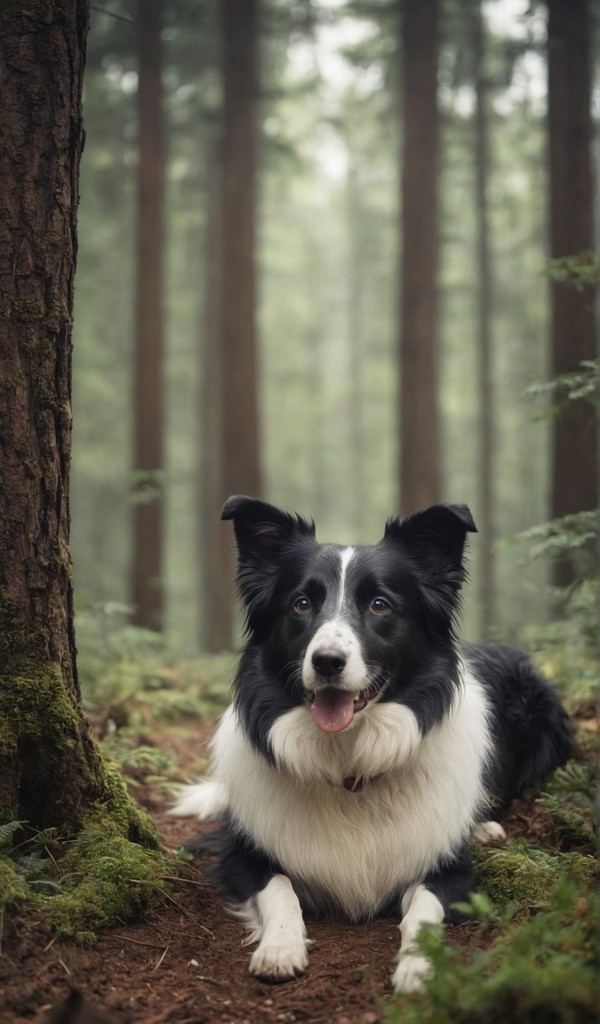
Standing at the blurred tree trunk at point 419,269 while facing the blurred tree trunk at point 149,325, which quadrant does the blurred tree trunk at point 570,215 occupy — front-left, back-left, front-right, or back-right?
back-left

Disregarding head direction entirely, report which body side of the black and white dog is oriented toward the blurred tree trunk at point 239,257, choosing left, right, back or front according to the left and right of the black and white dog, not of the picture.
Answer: back

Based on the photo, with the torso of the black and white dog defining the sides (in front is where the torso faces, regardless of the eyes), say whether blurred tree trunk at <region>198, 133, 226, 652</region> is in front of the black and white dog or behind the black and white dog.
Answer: behind

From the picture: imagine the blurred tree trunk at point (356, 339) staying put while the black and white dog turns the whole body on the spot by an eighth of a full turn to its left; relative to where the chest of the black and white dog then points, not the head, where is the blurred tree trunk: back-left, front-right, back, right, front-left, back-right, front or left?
back-left

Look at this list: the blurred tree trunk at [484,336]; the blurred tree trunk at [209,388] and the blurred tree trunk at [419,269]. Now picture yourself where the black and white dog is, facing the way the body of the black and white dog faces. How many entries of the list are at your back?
3

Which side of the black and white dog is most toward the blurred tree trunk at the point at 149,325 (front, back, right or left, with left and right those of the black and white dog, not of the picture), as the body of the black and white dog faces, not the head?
back

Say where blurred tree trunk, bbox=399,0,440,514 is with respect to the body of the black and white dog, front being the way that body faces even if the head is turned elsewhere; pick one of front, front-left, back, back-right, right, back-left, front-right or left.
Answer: back

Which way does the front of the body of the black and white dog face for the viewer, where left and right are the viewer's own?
facing the viewer
